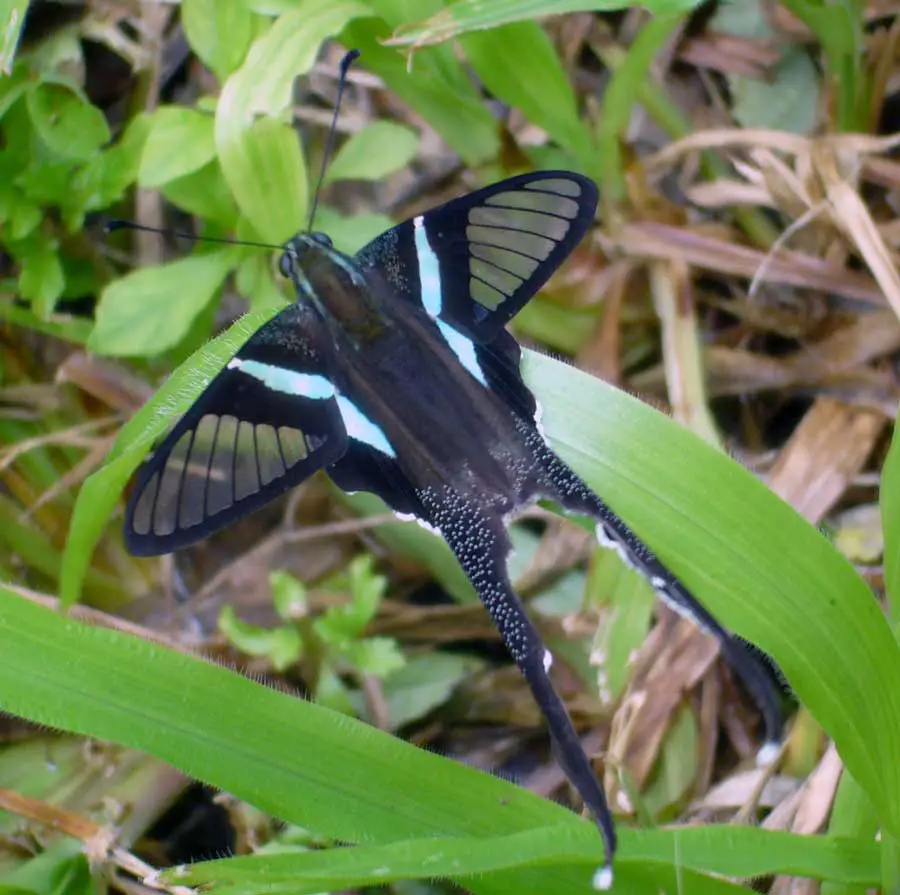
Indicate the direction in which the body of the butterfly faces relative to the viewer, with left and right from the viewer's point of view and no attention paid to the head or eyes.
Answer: facing away from the viewer and to the left of the viewer
